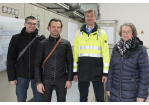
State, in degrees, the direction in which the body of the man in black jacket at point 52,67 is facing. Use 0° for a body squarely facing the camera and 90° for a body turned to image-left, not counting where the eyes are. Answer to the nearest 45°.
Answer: approximately 0°

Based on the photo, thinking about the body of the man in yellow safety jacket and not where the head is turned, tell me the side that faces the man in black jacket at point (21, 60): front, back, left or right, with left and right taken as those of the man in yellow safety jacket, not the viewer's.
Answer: right

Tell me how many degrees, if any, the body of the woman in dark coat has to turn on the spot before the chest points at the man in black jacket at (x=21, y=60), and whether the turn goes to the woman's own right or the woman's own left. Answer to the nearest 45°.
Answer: approximately 45° to the woman's own right

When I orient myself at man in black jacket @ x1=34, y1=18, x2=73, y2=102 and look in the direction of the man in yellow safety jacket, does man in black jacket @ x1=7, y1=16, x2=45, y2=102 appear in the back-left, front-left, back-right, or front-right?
back-left

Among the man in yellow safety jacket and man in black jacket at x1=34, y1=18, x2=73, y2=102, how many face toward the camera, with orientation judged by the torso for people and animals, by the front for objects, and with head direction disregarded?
2

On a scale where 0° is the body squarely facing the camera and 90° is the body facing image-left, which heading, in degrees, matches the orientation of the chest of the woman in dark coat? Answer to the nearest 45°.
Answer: approximately 45°
